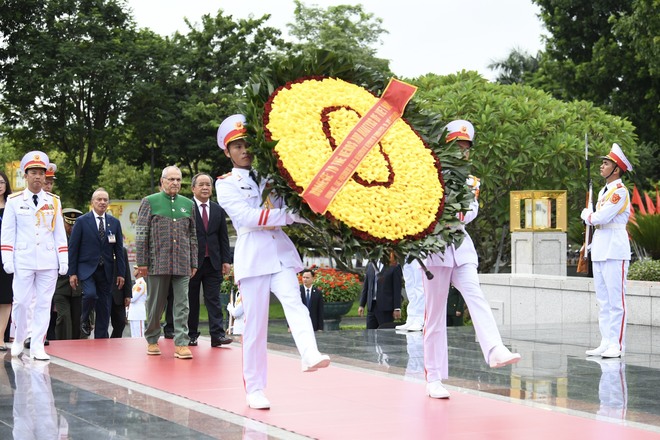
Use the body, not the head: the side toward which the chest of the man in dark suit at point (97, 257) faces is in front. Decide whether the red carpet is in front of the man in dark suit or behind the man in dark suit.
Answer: in front

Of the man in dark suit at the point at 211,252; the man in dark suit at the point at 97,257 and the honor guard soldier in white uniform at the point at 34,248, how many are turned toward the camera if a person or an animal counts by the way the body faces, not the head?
3

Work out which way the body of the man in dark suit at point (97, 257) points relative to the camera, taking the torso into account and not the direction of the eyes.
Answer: toward the camera

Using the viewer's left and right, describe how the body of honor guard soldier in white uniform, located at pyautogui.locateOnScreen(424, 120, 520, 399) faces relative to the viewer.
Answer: facing the viewer and to the right of the viewer

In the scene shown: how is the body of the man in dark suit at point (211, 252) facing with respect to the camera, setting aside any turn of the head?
toward the camera

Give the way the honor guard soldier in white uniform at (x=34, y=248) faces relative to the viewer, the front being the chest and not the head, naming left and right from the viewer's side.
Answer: facing the viewer

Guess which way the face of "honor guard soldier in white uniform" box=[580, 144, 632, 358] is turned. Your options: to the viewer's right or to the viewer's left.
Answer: to the viewer's left

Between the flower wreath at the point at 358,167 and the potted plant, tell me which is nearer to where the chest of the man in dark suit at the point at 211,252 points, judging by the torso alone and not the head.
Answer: the flower wreath

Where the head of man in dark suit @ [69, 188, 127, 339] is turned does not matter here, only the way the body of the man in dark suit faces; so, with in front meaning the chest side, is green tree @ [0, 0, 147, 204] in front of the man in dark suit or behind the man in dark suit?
behind

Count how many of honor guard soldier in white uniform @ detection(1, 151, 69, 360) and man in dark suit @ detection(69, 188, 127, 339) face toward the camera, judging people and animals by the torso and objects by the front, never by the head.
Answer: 2

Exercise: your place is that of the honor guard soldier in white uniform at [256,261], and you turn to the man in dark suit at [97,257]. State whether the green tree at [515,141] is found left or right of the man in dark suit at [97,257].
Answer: right

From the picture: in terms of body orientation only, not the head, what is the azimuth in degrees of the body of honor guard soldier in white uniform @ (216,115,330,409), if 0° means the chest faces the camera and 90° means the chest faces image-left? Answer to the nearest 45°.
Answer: approximately 315°
